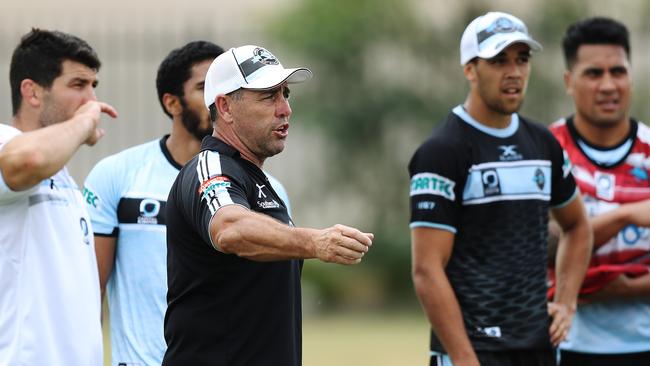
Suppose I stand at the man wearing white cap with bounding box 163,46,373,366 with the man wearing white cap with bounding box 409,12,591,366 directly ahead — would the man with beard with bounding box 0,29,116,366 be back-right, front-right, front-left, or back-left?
back-left

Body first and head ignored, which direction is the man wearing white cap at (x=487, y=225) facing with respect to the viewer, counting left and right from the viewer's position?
facing the viewer and to the right of the viewer

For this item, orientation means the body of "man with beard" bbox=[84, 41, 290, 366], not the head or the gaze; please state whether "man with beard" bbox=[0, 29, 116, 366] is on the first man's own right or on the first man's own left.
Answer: on the first man's own right

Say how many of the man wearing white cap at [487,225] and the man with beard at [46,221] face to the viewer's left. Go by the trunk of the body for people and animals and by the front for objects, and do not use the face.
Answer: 0

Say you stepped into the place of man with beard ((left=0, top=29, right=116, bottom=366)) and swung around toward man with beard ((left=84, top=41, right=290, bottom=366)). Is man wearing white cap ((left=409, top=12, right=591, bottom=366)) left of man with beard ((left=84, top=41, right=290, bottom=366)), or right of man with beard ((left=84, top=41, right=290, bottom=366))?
right

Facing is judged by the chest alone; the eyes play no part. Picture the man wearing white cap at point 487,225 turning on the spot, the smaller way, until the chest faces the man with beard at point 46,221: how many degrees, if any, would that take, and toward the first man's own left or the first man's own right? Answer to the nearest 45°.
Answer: approximately 90° to the first man's own right

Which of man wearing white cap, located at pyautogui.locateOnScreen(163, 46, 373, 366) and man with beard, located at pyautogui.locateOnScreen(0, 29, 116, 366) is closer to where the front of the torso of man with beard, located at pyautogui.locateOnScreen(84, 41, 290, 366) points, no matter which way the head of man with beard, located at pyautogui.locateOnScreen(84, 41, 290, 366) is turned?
the man wearing white cap

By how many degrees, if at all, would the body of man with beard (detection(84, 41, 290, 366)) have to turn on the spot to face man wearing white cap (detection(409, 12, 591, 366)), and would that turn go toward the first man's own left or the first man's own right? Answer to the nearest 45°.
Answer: approximately 45° to the first man's own left

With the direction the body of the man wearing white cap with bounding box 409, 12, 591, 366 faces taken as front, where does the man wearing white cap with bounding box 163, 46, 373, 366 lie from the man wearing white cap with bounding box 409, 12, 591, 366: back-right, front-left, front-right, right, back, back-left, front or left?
right

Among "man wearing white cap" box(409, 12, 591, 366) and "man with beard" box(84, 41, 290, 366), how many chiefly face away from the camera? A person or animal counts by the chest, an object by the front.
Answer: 0

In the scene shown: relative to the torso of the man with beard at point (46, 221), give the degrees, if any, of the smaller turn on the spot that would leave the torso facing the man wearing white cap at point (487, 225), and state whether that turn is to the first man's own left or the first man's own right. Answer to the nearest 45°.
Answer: approximately 45° to the first man's own left
